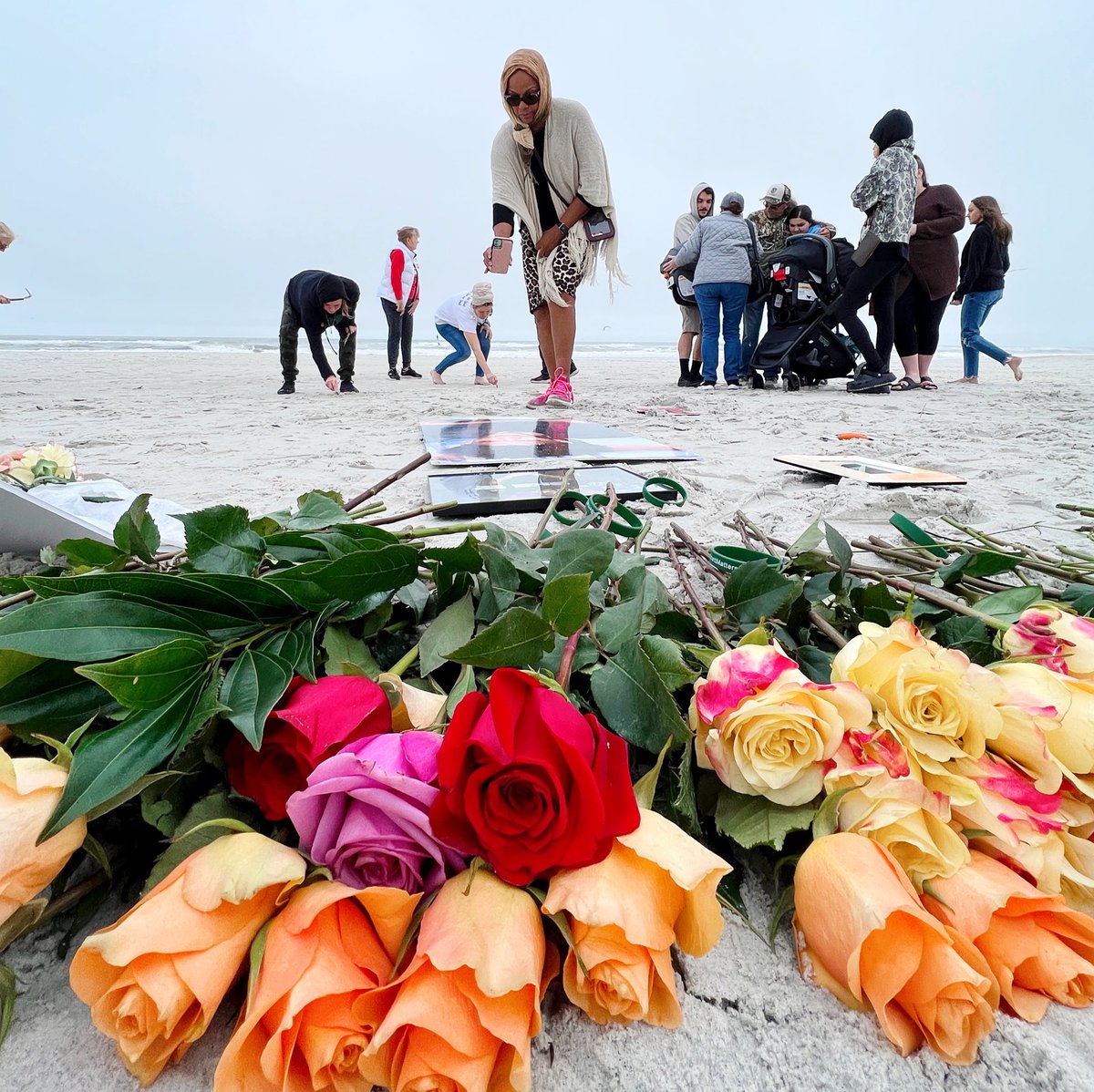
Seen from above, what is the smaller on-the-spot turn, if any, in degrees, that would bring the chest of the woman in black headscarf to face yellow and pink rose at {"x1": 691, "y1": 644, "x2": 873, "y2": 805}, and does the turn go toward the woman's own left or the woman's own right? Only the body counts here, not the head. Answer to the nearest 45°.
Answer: approximately 90° to the woman's own left

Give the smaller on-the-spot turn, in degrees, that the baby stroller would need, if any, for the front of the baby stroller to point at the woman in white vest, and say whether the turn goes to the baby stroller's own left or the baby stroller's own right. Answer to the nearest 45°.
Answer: approximately 45° to the baby stroller's own right

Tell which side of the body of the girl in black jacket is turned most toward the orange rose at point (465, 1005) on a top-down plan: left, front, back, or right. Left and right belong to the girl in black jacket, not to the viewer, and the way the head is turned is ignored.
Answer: left

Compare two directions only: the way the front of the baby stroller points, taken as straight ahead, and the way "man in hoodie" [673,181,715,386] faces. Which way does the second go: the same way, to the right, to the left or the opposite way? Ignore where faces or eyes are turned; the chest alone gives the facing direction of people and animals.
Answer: to the left

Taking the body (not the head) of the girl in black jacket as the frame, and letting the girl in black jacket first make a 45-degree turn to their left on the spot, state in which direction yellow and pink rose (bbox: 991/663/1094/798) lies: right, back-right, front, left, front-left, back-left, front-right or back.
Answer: front-left

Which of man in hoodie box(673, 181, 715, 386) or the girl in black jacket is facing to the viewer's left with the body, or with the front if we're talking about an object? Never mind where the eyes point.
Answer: the girl in black jacket

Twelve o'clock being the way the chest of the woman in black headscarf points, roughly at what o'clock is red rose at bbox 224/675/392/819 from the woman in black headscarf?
The red rose is roughly at 9 o'clock from the woman in black headscarf.

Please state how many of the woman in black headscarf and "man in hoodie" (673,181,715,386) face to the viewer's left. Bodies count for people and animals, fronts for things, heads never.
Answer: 1

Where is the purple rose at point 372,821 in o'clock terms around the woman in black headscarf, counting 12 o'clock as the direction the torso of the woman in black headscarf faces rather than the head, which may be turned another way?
The purple rose is roughly at 9 o'clock from the woman in black headscarf.

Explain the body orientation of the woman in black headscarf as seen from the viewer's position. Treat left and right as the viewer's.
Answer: facing to the left of the viewer

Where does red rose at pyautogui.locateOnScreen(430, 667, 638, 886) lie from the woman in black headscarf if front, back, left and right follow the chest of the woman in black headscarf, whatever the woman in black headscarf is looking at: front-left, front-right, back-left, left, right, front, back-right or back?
left

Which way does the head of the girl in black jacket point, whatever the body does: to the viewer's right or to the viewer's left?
to the viewer's left

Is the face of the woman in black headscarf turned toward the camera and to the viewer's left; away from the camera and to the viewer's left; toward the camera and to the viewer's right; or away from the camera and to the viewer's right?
away from the camera and to the viewer's left

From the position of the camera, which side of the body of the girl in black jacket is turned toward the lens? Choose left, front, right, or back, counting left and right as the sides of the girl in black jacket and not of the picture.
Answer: left
